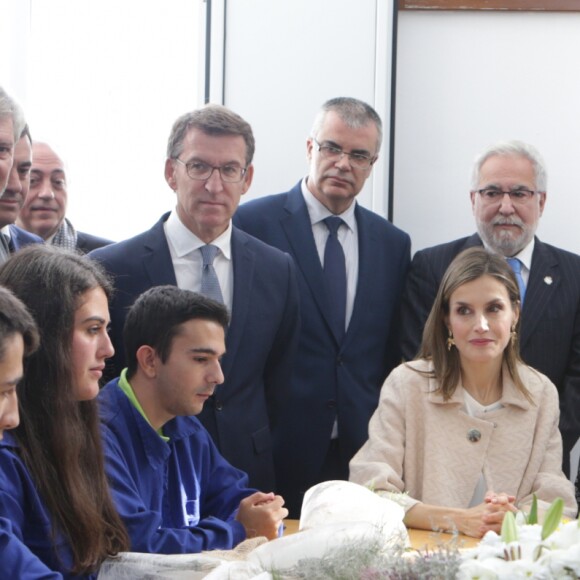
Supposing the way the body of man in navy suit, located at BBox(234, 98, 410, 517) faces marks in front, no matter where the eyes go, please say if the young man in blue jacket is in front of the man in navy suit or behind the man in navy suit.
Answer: in front

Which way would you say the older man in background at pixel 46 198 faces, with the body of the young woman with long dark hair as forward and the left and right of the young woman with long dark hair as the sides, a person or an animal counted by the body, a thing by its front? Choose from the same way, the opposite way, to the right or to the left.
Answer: to the right

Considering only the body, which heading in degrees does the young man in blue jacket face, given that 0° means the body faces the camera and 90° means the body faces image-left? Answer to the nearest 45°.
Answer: approximately 315°

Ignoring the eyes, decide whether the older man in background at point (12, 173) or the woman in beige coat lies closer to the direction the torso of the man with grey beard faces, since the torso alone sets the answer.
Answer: the woman in beige coat

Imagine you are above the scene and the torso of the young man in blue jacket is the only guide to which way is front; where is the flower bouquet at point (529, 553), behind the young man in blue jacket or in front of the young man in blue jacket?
in front

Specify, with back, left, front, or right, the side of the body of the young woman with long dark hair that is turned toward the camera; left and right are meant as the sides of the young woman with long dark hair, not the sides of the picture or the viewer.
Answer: right

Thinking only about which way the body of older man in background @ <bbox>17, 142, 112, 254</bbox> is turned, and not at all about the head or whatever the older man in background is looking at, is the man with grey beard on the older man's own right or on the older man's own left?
on the older man's own left

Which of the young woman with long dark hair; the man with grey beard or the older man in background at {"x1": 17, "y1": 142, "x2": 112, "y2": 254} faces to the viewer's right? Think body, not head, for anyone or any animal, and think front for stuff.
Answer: the young woman with long dark hair

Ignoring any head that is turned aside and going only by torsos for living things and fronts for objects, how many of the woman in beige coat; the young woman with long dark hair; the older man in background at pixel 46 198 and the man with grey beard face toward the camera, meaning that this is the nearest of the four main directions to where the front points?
3
